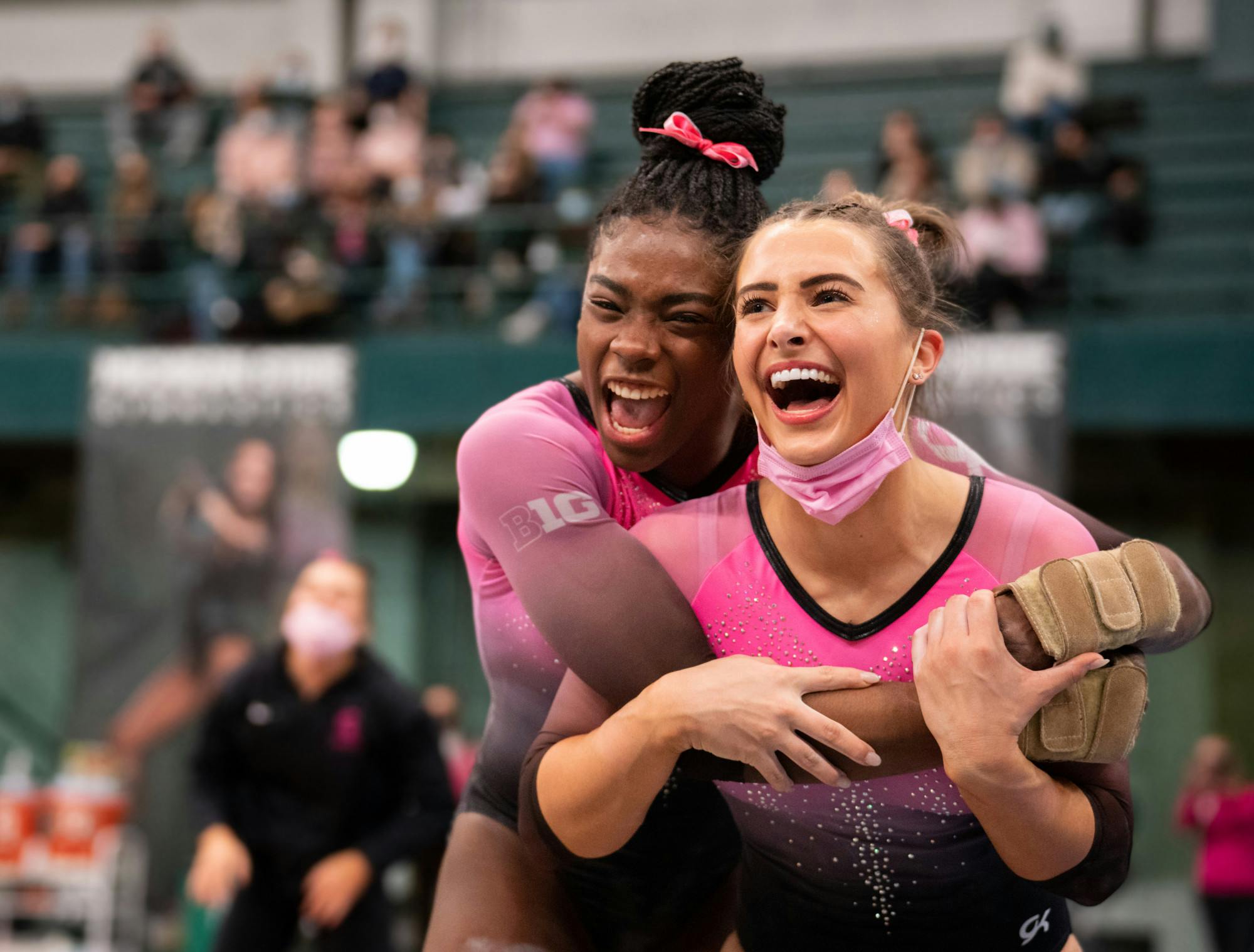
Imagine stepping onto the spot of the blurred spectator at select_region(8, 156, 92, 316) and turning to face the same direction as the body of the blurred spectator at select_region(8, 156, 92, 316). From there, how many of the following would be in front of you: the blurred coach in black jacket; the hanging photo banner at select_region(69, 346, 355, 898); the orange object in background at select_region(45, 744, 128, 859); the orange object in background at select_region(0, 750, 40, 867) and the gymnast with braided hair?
5

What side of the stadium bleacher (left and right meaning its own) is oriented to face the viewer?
front

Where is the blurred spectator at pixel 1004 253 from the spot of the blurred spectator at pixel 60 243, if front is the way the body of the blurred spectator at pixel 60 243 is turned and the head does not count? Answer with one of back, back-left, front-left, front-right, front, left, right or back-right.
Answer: front-left

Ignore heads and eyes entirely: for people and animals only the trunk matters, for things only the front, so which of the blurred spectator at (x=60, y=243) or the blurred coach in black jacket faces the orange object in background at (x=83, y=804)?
the blurred spectator

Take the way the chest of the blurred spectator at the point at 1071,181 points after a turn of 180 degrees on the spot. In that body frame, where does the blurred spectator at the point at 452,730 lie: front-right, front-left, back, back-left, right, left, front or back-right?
back-left

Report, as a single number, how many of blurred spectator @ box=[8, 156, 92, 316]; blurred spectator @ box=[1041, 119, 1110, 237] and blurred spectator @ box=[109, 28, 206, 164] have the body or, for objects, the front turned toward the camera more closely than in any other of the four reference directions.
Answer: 3

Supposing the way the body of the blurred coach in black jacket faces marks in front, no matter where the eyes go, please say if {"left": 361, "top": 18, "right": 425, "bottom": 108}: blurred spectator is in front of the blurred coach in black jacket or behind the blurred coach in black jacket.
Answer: behind

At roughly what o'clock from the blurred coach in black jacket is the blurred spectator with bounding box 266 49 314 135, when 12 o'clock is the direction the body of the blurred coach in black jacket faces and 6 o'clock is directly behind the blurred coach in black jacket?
The blurred spectator is roughly at 6 o'clock from the blurred coach in black jacket.

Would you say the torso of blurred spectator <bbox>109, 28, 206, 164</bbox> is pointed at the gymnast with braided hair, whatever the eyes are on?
yes

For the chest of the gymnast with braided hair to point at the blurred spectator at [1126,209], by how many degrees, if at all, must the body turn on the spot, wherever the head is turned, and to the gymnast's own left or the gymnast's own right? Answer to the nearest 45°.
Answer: approximately 135° to the gymnast's own left

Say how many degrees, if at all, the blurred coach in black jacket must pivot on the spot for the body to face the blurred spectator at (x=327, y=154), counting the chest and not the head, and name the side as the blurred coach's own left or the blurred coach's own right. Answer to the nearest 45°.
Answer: approximately 180°
